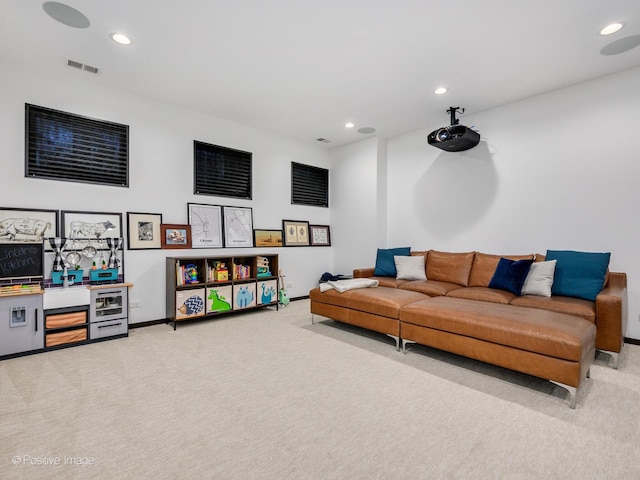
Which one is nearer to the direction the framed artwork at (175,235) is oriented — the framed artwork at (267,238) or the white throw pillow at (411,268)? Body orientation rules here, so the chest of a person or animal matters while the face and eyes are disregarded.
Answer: the white throw pillow

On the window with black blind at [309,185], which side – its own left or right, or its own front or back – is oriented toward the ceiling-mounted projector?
front

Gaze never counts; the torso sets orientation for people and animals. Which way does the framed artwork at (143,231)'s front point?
toward the camera

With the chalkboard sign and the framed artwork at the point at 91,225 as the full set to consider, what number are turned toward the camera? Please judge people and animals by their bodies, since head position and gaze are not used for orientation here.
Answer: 2

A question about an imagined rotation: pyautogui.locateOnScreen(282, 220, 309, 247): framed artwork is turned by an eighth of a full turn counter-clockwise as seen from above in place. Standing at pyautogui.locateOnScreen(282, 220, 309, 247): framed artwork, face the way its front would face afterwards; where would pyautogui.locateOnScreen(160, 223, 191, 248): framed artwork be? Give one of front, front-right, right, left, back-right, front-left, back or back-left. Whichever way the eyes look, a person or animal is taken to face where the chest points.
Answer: back-right

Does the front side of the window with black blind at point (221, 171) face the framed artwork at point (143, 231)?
no

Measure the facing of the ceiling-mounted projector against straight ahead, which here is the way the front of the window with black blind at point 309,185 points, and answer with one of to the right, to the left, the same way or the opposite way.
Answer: to the right

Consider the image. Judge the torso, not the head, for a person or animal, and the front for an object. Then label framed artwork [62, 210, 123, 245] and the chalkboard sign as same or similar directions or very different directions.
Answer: same or similar directions

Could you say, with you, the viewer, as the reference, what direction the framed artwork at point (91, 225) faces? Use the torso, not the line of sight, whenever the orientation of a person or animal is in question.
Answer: facing the viewer

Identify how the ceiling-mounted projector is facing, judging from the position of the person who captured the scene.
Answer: facing the viewer and to the left of the viewer

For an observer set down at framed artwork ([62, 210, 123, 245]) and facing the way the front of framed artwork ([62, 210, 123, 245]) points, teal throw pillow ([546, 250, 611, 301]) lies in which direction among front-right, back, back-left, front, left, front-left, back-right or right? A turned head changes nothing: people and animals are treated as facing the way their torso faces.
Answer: front-left

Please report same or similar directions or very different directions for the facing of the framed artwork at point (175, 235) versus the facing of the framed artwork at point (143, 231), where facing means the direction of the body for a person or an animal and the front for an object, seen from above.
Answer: same or similar directions

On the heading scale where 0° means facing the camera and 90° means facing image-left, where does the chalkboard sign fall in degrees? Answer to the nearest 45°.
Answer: approximately 0°

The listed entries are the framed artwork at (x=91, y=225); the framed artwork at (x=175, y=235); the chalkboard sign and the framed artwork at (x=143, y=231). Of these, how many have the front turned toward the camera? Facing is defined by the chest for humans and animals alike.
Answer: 4

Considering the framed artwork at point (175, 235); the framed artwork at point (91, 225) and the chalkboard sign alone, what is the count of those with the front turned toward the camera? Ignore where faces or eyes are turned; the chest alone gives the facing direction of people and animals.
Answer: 3

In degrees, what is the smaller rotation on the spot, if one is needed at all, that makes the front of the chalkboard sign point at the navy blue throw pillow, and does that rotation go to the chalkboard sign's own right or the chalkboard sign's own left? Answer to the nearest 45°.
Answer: approximately 45° to the chalkboard sign's own left
